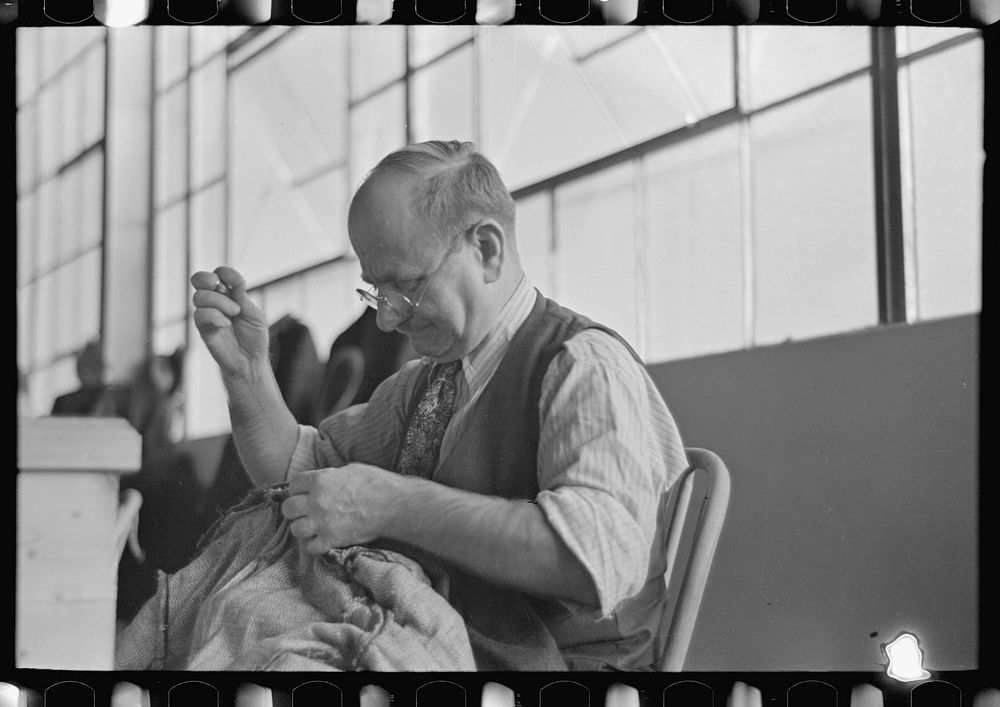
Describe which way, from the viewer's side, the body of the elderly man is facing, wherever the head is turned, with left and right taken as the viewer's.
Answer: facing the viewer and to the left of the viewer

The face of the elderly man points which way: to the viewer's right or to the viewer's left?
to the viewer's left

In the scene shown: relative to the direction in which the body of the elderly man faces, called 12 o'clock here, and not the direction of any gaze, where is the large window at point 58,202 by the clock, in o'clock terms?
The large window is roughly at 2 o'clock from the elderly man.
